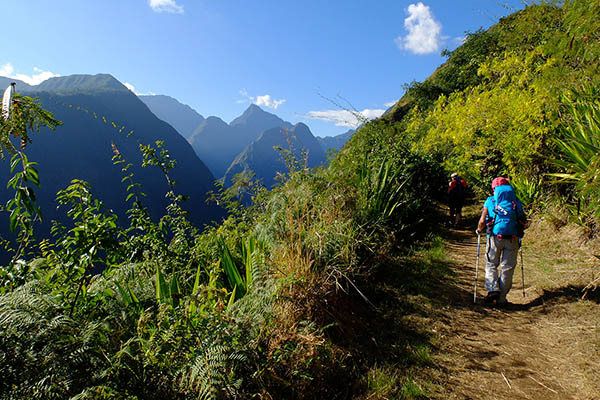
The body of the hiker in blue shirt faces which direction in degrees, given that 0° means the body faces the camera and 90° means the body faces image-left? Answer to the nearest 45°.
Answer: approximately 180°

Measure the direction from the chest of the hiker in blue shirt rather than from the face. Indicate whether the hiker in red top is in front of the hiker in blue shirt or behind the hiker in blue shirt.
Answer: in front
